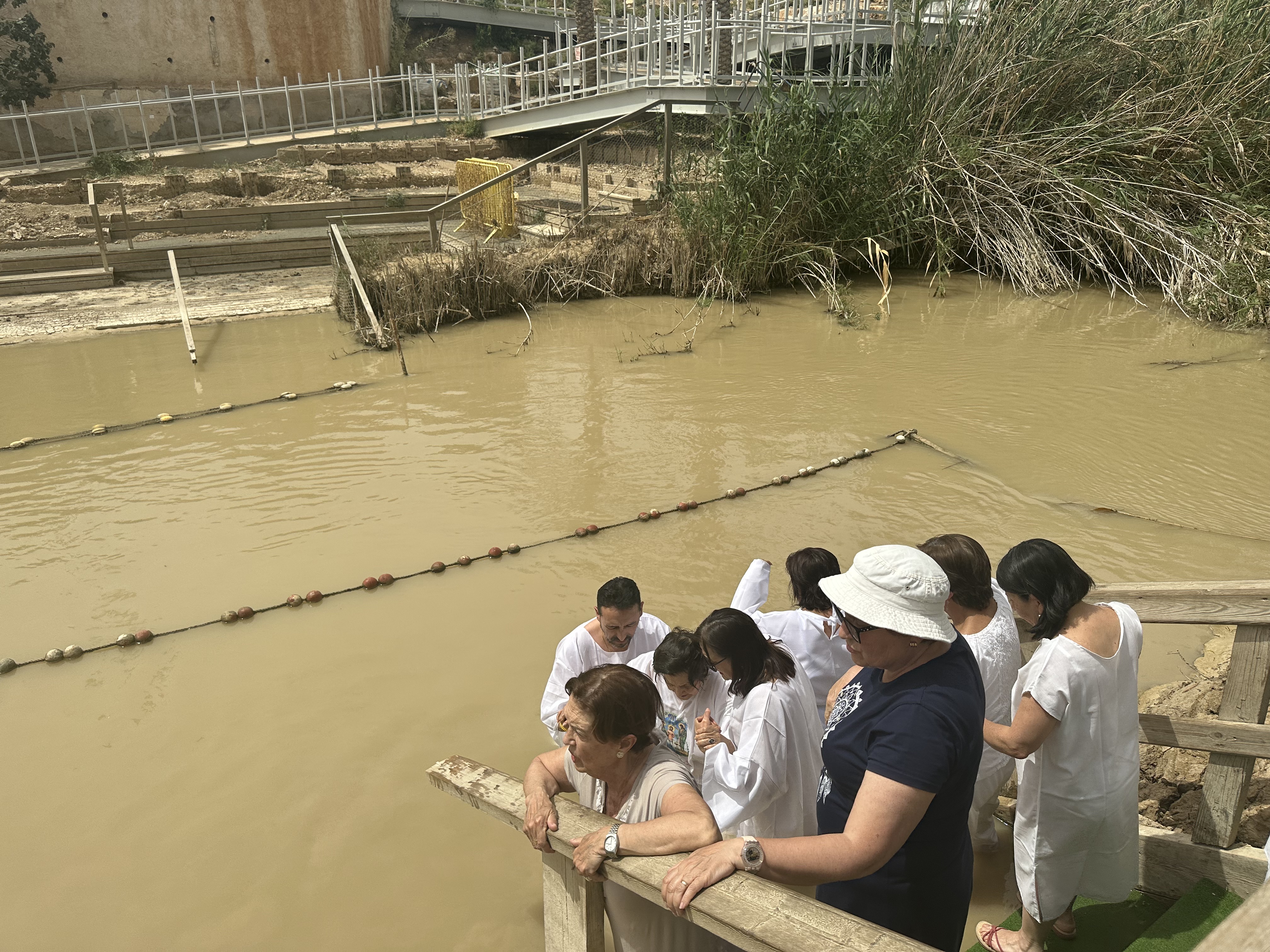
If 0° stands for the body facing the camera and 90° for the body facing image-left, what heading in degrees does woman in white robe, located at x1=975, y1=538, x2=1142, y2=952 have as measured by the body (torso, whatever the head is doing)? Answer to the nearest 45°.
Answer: approximately 135°

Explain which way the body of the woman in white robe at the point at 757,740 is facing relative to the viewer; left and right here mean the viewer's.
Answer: facing to the left of the viewer

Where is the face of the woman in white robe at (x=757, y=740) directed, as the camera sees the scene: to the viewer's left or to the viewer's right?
to the viewer's left

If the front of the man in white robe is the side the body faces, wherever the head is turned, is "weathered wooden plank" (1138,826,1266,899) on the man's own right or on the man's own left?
on the man's own left

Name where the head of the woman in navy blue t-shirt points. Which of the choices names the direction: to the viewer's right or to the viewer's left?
to the viewer's left

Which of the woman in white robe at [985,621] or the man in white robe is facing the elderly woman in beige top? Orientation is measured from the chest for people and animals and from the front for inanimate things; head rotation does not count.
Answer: the man in white robe

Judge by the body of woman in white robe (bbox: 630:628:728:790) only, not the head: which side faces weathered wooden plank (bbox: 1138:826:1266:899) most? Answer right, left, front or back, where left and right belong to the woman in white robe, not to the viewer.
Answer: left

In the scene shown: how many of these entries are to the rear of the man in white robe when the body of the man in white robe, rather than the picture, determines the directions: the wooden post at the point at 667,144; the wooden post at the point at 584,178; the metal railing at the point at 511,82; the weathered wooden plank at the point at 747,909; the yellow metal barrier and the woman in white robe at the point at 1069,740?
4

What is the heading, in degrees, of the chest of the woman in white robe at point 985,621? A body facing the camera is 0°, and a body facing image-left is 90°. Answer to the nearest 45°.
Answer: approximately 135°

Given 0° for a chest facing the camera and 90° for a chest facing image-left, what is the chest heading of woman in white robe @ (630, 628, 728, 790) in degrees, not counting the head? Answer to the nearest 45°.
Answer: approximately 0°

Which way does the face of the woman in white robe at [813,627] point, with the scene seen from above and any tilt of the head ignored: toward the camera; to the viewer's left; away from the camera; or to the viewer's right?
away from the camera

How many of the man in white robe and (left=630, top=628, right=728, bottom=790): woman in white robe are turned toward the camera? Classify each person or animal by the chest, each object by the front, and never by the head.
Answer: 2
